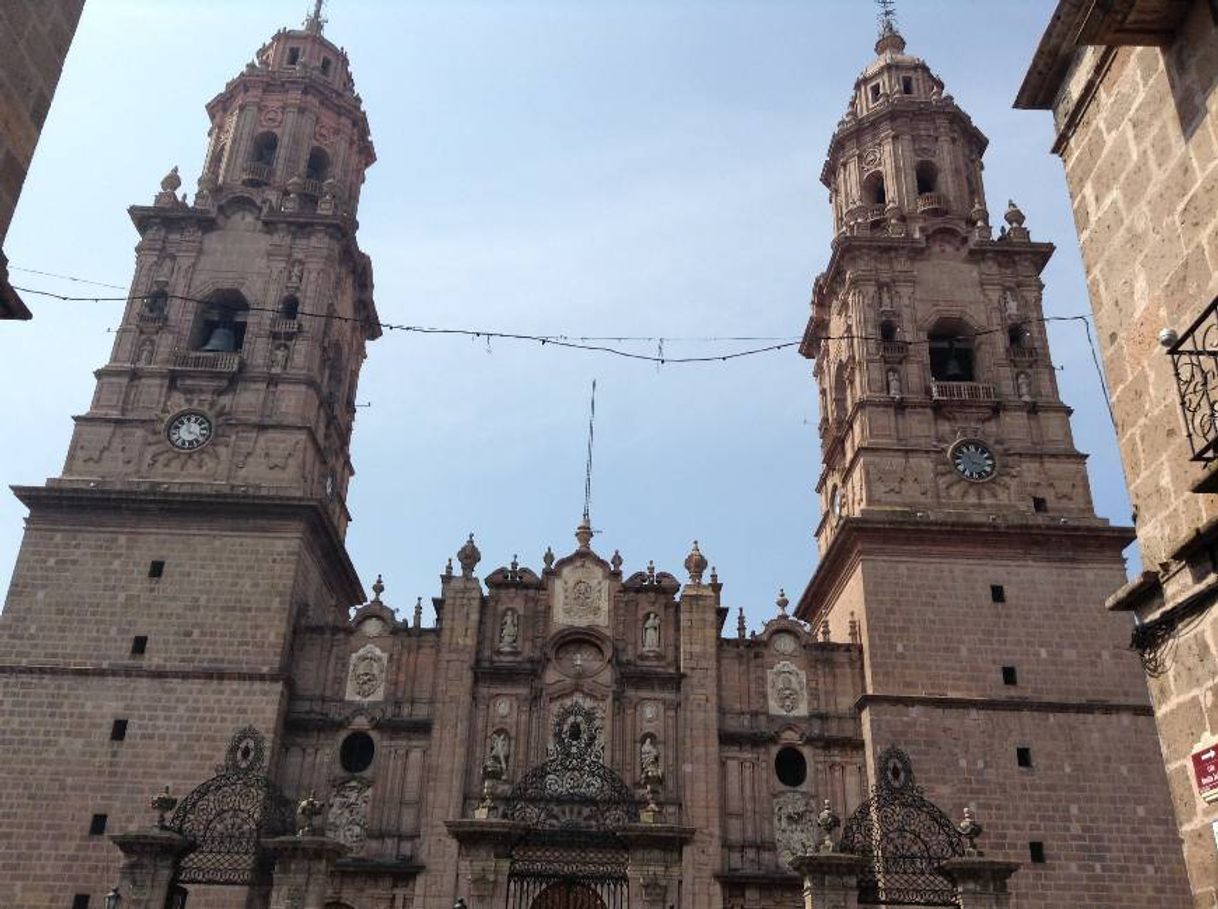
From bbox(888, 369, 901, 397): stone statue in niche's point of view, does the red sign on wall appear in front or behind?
in front

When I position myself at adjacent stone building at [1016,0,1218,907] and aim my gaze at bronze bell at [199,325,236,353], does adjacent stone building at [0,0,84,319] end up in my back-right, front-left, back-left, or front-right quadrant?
front-left

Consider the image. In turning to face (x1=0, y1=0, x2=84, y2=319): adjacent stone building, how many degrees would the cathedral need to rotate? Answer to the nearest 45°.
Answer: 0° — it already faces it

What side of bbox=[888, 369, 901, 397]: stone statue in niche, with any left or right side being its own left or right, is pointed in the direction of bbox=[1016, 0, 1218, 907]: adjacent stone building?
front

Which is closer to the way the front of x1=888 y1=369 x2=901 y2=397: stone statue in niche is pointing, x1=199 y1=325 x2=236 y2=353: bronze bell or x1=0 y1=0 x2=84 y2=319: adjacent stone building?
the adjacent stone building

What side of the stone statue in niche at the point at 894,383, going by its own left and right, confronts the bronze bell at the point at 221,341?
right

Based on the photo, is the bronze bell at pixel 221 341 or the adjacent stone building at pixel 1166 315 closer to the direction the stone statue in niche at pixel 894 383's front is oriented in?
the adjacent stone building

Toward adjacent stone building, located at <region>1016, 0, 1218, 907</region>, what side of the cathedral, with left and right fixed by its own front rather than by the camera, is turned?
front

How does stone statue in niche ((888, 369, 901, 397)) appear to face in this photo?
toward the camera

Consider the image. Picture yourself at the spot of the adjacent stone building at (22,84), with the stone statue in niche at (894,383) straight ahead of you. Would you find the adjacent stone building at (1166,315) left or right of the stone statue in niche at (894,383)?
right
